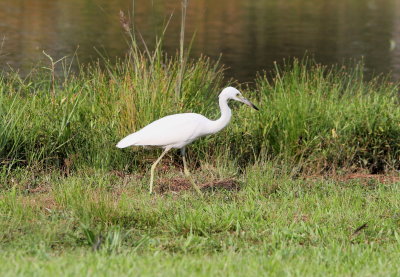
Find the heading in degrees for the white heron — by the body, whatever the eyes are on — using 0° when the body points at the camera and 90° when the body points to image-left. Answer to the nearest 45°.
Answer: approximately 270°

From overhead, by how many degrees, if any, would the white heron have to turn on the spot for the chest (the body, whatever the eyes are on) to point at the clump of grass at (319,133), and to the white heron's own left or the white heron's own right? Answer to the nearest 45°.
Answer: approximately 45° to the white heron's own left
